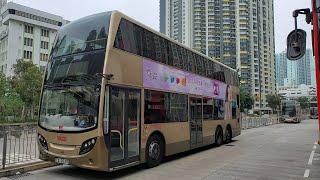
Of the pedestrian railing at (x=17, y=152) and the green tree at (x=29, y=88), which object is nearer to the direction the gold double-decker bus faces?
the pedestrian railing

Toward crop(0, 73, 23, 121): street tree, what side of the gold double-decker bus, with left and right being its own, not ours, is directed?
right

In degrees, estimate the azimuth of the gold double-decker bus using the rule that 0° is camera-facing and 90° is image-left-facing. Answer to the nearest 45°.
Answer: approximately 45°
